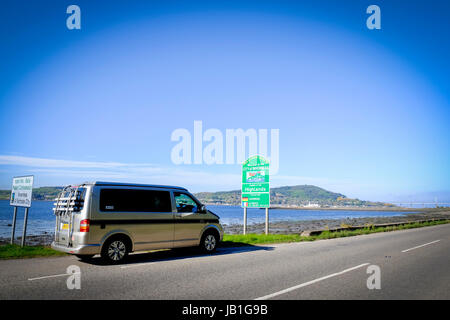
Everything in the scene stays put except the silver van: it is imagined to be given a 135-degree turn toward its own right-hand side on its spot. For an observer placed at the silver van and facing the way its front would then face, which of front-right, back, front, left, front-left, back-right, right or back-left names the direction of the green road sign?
back-left

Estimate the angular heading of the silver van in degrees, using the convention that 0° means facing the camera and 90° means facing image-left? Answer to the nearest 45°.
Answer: approximately 225°

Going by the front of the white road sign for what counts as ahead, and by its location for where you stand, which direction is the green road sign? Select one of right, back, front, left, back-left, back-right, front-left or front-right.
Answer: left

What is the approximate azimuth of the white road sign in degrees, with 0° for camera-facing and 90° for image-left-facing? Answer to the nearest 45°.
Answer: approximately 0°

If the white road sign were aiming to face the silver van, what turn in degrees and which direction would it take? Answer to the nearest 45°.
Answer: approximately 45° to its left
